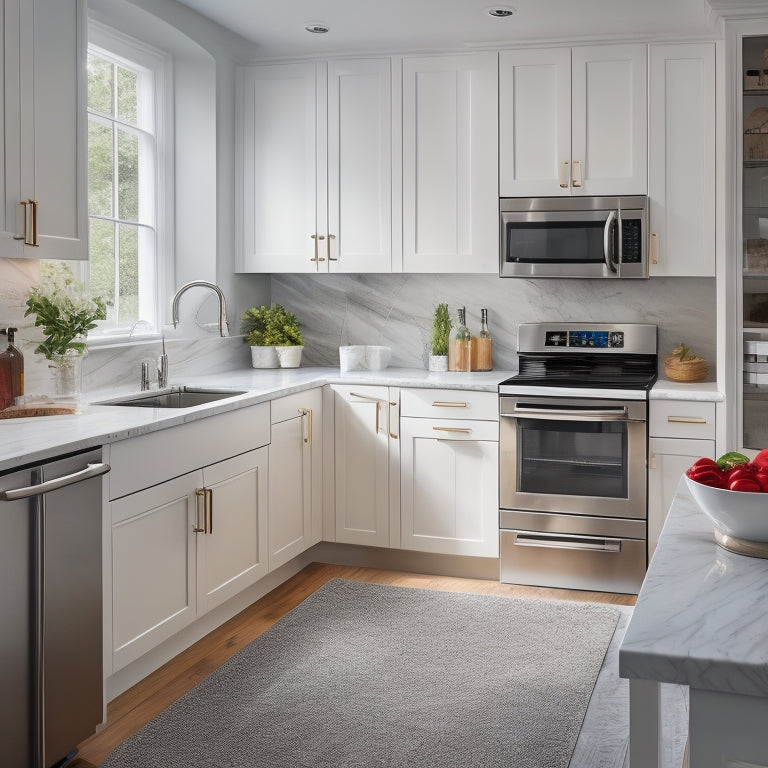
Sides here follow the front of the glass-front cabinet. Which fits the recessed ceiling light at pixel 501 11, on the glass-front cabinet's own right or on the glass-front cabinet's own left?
on the glass-front cabinet's own right

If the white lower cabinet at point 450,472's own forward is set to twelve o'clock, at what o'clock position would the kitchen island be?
The kitchen island is roughly at 12 o'clock from the white lower cabinet.

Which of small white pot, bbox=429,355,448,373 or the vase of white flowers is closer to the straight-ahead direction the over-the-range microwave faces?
the vase of white flowers

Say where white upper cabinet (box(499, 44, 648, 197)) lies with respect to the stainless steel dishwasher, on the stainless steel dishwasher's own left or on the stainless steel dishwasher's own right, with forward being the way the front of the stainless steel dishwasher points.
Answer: on the stainless steel dishwasher's own left
